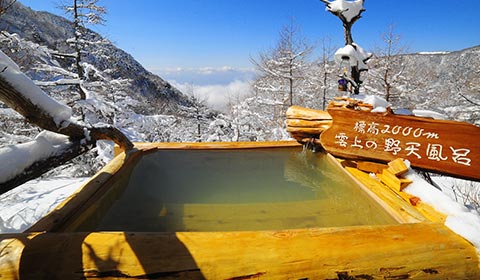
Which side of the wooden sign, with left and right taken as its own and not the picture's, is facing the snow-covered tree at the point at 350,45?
back

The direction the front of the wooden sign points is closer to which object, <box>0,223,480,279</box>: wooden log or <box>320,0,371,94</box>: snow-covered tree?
the wooden log

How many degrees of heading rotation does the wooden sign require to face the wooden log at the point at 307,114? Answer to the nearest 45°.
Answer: approximately 135° to its right

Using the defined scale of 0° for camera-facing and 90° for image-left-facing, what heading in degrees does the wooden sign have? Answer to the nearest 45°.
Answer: approximately 0°

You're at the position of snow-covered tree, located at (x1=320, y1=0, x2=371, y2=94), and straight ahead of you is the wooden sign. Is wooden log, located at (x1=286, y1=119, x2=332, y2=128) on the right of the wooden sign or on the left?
right

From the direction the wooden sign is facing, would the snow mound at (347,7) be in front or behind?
behind
